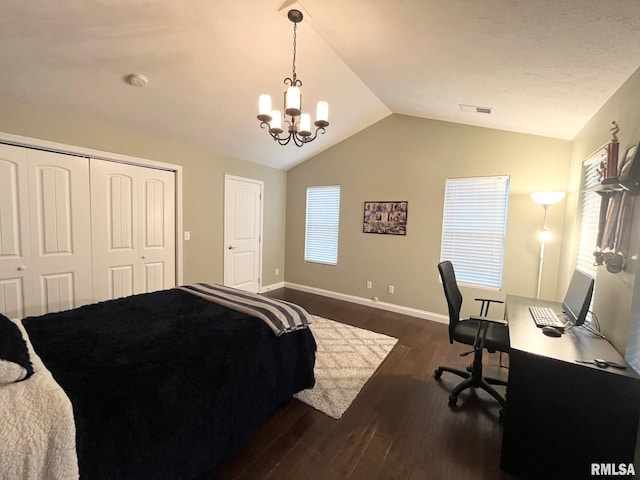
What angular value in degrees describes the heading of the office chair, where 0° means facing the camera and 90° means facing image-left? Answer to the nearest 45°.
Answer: approximately 270°

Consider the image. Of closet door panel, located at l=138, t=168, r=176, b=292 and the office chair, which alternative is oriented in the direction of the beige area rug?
the closet door panel

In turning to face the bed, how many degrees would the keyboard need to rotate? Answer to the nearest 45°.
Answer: approximately 45° to its left

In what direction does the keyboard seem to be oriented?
to the viewer's left

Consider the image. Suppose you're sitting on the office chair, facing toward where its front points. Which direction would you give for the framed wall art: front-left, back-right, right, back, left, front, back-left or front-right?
back-left

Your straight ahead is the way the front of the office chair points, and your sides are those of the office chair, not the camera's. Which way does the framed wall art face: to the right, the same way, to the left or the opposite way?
to the right

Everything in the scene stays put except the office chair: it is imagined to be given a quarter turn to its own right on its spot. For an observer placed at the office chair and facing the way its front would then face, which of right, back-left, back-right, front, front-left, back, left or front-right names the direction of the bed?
front-right

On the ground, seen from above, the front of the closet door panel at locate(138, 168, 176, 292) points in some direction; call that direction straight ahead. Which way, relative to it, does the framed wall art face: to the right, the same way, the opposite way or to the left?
to the right

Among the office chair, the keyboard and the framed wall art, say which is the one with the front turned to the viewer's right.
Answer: the office chair

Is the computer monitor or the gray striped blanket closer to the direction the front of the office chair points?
the computer monitor

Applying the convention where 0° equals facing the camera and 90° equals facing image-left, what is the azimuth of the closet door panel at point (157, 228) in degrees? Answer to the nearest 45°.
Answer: approximately 315°

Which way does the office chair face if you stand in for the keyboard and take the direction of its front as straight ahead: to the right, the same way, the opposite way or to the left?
the opposite way
